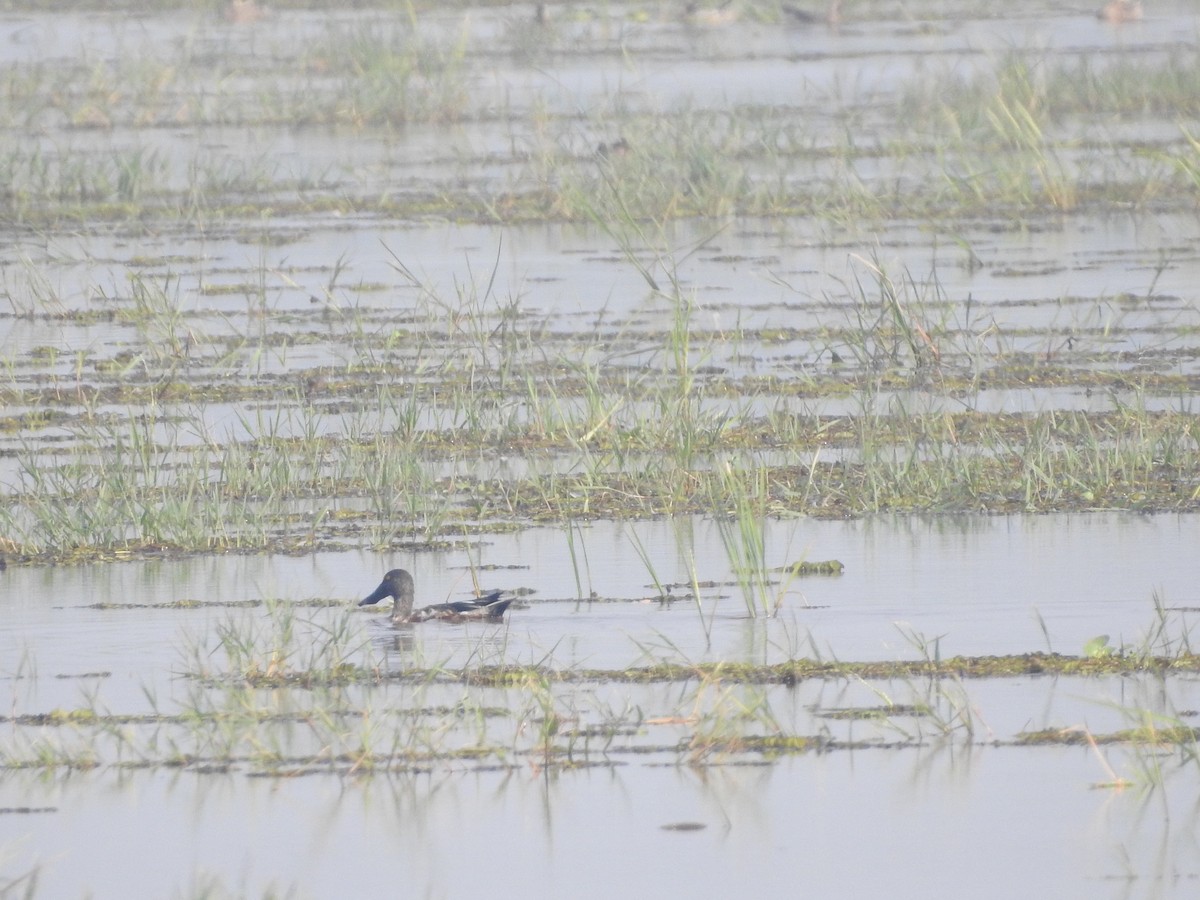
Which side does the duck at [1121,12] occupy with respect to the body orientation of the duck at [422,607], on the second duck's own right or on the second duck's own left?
on the second duck's own right

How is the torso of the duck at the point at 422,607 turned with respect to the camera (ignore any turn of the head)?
to the viewer's left
